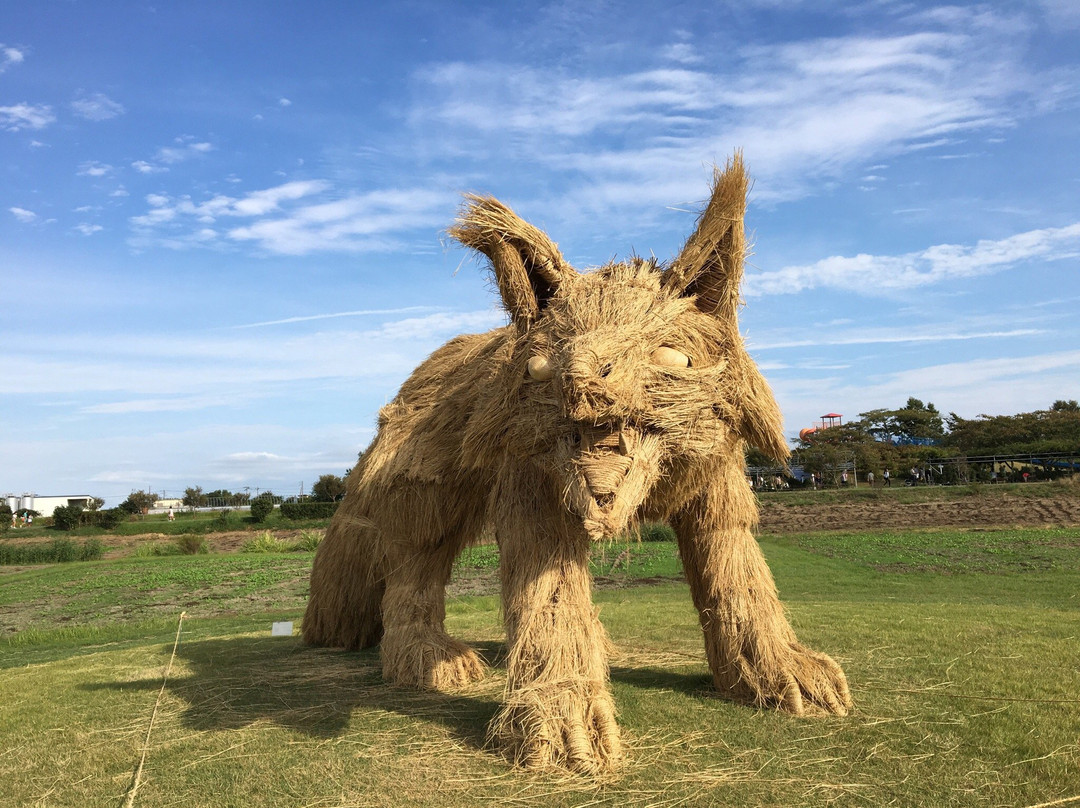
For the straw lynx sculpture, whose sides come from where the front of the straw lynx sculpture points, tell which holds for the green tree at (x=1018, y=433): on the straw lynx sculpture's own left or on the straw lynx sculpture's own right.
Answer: on the straw lynx sculpture's own left

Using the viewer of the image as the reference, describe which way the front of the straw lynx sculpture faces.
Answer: facing the viewer and to the right of the viewer

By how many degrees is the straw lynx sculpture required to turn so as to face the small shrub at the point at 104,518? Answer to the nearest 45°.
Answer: approximately 180°

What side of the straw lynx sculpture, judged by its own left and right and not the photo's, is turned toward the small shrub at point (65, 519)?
back

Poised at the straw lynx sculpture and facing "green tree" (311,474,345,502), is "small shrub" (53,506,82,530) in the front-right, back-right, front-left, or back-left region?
front-left

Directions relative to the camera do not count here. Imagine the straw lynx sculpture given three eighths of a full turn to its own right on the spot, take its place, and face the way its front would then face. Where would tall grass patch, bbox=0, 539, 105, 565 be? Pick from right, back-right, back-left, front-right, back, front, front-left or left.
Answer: front-right

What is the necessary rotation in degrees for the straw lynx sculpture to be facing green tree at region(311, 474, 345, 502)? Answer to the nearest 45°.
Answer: approximately 135° to its left

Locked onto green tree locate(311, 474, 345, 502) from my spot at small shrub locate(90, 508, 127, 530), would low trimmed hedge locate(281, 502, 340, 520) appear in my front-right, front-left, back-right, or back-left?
front-right

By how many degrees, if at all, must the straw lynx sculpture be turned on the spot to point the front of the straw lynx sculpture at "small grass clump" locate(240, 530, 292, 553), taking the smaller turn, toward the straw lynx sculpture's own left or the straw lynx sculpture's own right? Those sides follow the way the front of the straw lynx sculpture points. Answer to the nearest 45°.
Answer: approximately 180°

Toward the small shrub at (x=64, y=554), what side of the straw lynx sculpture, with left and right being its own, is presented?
back

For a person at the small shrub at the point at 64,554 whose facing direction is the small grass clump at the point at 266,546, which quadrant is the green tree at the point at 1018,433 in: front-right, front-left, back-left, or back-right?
front-left

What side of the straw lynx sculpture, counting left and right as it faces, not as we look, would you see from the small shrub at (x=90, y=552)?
back

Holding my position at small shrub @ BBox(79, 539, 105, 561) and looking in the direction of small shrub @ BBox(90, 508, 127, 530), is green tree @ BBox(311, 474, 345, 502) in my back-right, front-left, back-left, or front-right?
front-right

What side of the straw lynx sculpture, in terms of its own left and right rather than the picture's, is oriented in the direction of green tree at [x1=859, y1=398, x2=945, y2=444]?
left
